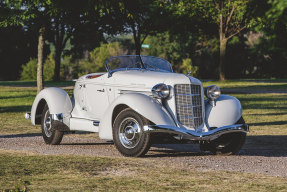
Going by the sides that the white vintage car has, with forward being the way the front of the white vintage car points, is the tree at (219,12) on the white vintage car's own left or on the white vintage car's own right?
on the white vintage car's own left

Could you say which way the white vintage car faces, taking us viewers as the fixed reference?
facing the viewer and to the right of the viewer

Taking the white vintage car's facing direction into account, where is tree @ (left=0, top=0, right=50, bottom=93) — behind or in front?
behind

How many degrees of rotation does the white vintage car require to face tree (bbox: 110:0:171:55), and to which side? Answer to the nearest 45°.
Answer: approximately 135° to its left

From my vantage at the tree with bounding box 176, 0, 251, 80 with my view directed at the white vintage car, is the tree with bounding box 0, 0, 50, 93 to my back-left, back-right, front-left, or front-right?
front-right
